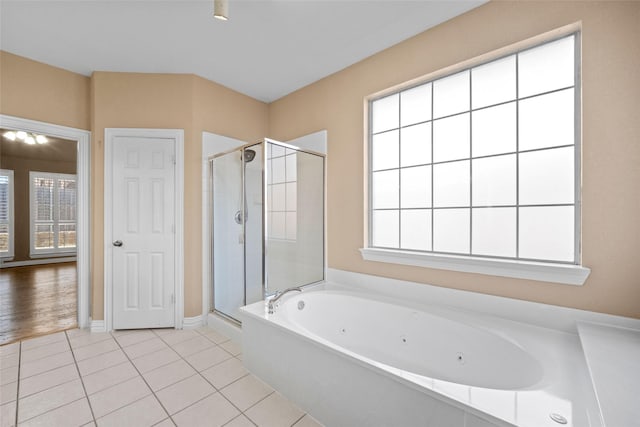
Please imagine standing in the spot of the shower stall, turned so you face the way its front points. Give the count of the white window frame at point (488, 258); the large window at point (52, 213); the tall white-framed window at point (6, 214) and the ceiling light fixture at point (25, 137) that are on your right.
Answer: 3

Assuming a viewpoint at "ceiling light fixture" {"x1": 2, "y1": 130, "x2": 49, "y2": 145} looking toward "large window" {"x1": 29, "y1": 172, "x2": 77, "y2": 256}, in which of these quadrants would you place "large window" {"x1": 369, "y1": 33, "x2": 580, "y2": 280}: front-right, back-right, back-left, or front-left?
back-right

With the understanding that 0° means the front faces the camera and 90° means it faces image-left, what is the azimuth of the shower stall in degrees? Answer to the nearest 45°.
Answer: approximately 45°

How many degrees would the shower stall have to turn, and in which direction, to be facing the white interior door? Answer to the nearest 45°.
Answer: approximately 45° to its right

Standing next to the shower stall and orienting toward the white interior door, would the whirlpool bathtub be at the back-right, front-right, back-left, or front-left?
back-left

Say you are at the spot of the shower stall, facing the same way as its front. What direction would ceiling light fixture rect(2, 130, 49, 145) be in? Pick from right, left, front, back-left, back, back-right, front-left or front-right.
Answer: right

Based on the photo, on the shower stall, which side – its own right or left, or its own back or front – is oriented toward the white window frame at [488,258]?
left

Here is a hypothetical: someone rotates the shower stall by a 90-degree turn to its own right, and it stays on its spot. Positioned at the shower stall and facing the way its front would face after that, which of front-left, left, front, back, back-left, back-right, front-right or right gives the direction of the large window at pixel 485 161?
back

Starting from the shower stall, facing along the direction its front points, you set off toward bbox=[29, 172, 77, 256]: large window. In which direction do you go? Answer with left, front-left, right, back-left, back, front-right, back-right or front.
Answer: right

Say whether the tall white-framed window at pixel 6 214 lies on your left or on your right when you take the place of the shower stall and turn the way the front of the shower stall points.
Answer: on your right

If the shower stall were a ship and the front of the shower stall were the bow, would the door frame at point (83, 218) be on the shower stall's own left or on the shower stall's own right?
on the shower stall's own right
